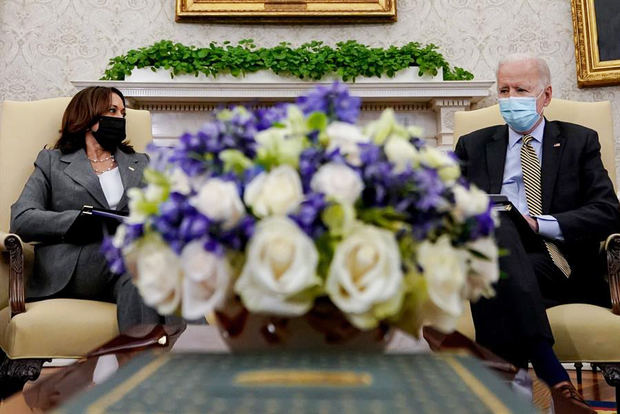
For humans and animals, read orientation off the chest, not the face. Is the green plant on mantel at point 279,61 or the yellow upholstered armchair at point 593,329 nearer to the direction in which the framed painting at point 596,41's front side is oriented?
the yellow upholstered armchair

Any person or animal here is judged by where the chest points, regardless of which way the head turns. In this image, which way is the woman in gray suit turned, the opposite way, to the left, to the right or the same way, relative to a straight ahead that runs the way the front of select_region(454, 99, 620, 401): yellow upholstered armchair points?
to the left

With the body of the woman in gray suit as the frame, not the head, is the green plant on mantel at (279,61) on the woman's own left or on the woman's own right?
on the woman's own left

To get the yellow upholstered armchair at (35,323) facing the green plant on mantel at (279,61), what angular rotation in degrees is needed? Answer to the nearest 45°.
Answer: approximately 90° to its left

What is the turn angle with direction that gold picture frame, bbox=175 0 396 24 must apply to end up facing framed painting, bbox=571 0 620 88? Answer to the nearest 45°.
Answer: approximately 90° to its left

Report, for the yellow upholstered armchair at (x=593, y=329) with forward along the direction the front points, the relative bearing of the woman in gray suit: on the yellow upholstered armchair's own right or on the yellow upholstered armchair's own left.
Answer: on the yellow upholstered armchair's own right
